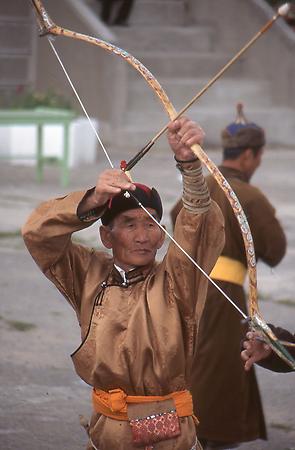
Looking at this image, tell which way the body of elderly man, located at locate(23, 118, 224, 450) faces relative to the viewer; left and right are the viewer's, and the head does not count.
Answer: facing the viewer
